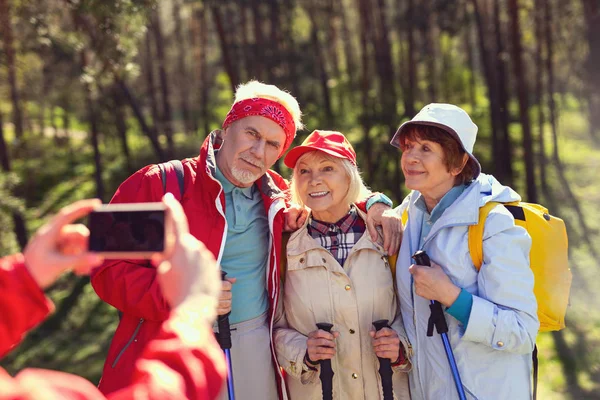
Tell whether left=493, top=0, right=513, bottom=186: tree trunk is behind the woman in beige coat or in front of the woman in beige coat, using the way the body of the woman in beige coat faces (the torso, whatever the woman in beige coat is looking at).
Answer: behind

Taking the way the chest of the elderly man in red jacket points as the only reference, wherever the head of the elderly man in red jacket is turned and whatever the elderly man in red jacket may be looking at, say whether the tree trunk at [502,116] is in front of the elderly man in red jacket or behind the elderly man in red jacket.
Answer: behind

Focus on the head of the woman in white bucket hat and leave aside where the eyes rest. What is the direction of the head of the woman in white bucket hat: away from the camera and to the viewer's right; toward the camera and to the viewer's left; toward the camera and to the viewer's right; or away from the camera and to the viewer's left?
toward the camera and to the viewer's left

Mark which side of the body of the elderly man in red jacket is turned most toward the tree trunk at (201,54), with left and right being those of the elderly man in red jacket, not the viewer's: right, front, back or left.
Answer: back

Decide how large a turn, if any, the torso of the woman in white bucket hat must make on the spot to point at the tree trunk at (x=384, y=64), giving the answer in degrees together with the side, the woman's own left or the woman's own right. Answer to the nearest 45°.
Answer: approximately 135° to the woman's own right

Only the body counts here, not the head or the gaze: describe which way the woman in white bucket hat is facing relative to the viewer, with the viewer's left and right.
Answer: facing the viewer and to the left of the viewer

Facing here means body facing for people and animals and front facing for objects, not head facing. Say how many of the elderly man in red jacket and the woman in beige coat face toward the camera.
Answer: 2

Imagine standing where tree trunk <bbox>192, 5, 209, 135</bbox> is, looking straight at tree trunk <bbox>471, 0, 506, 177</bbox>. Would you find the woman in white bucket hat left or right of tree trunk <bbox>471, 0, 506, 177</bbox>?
right

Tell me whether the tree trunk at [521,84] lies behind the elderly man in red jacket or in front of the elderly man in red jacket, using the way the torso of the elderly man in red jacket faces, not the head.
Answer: behind

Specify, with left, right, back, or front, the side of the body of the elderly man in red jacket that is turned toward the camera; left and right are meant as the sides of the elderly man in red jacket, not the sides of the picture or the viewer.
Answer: front

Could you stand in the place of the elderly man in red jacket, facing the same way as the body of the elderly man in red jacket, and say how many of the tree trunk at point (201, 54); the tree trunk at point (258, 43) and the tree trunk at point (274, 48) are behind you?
3

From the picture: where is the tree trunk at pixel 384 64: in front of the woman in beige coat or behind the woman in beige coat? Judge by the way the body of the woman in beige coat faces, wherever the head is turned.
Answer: behind
